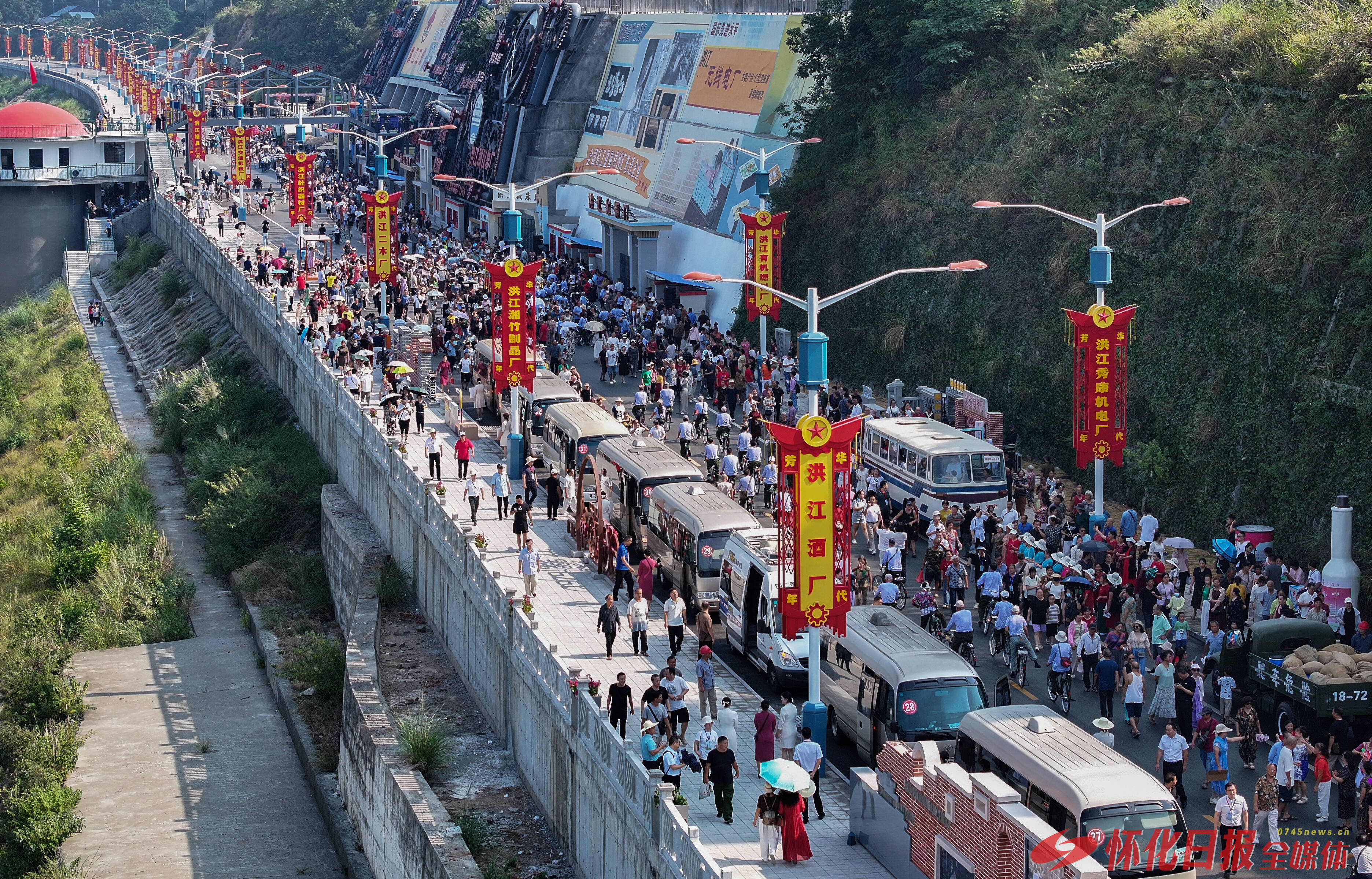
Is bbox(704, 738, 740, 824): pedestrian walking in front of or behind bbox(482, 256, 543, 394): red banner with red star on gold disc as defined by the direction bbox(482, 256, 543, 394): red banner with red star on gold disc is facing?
in front

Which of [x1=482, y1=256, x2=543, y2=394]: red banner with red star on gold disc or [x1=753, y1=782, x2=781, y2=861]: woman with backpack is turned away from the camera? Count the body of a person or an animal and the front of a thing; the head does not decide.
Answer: the woman with backpack

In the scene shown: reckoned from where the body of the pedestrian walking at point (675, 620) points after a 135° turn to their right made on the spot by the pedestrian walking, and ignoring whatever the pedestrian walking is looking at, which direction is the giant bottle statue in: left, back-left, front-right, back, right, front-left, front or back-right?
back-right

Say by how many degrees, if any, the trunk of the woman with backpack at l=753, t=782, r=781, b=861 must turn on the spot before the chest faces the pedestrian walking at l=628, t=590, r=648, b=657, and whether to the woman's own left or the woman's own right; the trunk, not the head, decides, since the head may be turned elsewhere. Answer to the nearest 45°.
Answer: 0° — they already face them

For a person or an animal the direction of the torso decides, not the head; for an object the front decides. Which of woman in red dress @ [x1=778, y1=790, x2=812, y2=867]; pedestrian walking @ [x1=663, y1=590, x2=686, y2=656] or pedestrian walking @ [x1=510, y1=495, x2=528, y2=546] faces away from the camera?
the woman in red dress

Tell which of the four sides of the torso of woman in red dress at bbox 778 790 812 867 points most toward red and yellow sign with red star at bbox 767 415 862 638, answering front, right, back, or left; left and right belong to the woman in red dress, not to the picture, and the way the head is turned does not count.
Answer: front

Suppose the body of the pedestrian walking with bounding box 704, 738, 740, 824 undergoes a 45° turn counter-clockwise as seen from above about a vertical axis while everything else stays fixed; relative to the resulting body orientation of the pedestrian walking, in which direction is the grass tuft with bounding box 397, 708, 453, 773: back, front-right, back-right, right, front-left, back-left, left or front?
back

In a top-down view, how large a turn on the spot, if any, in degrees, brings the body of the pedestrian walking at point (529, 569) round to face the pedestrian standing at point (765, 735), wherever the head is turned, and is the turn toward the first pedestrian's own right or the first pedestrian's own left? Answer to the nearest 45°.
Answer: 0° — they already face them

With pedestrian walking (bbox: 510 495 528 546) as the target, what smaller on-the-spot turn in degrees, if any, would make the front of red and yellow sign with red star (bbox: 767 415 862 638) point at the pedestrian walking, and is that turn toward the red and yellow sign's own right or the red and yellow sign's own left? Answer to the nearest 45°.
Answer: approximately 135° to the red and yellow sign's own right

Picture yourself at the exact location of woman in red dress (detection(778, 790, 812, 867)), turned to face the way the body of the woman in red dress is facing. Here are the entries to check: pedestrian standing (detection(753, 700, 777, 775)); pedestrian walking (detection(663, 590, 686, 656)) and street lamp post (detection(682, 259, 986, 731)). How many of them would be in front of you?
3

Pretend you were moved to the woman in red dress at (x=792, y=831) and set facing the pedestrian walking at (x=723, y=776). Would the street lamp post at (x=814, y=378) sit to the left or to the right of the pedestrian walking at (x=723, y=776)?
right

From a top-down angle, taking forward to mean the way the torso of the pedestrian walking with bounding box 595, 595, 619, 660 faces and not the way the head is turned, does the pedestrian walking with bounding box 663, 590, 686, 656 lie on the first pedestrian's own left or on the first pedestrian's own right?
on the first pedestrian's own left

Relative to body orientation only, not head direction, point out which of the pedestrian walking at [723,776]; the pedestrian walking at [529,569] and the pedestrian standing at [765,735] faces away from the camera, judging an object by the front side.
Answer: the pedestrian standing at [765,735]

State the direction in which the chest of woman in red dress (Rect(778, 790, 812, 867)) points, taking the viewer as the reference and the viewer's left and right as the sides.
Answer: facing away from the viewer

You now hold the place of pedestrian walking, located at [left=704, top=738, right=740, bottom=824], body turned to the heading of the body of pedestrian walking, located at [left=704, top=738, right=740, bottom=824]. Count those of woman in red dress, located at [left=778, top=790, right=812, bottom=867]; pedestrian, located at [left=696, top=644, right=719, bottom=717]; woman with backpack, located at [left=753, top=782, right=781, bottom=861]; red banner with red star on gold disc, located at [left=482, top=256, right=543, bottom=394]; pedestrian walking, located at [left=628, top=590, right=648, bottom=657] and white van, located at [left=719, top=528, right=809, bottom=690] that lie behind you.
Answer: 4

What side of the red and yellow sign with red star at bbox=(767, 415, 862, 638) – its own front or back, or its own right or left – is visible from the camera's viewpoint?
front

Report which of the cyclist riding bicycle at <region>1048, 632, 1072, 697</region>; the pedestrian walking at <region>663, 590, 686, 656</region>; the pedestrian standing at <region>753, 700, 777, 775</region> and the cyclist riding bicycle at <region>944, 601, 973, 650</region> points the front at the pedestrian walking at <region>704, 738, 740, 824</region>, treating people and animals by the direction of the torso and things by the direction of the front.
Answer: the pedestrian walking at <region>663, 590, 686, 656</region>
